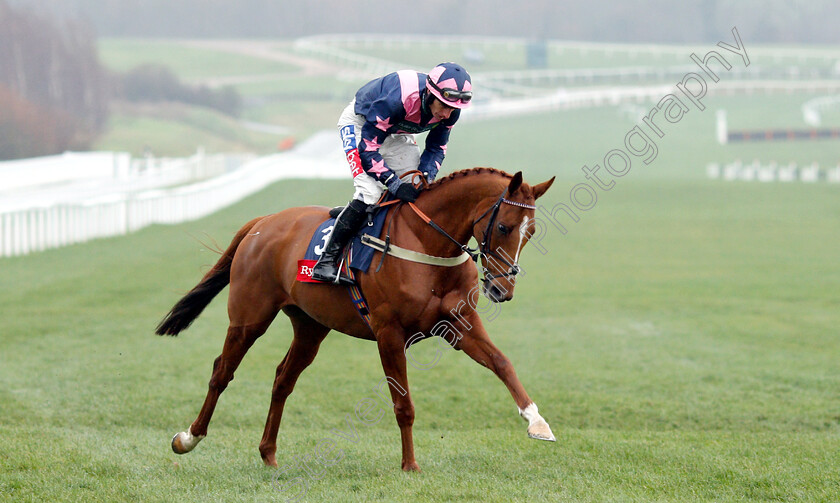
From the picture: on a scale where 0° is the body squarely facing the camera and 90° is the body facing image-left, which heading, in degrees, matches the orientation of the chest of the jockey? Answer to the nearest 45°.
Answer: approximately 315°

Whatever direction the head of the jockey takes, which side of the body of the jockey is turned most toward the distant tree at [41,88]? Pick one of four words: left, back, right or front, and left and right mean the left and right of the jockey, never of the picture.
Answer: back
